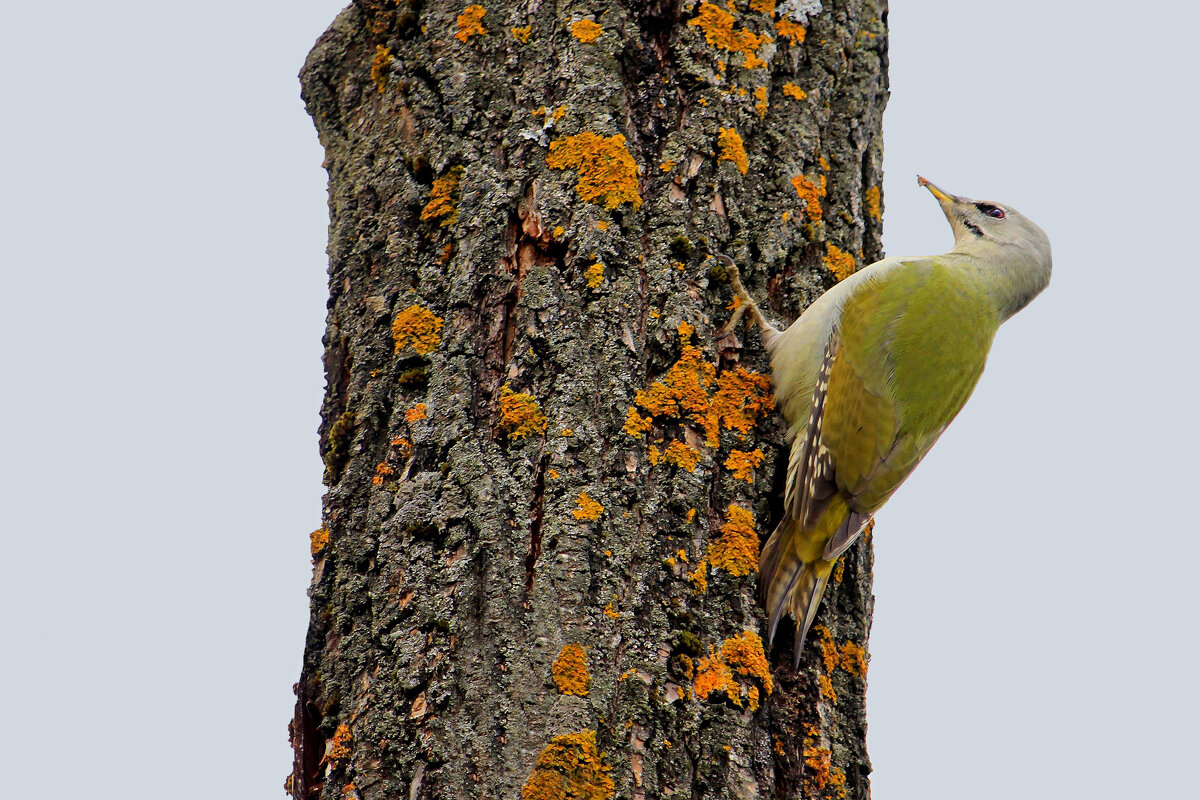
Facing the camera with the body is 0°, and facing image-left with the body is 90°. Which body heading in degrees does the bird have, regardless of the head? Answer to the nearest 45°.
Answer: approximately 90°
